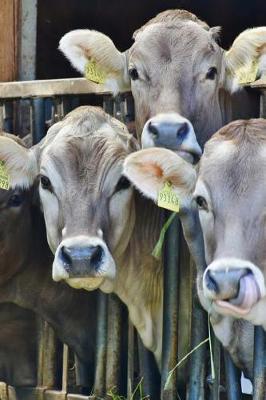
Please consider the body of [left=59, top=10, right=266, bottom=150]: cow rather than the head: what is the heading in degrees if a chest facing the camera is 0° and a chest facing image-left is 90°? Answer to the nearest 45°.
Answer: approximately 0°

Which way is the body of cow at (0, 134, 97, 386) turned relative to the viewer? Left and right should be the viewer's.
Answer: facing the viewer and to the left of the viewer

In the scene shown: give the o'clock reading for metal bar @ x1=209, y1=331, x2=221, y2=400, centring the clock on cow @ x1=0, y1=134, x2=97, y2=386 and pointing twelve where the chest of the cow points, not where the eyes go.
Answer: The metal bar is roughly at 9 o'clock from the cow.

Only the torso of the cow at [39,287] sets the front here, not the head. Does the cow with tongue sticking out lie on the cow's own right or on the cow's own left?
on the cow's own left

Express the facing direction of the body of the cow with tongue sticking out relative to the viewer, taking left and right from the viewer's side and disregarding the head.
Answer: facing the viewer

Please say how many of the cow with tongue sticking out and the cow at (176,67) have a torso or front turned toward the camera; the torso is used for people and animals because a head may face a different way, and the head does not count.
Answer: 2
